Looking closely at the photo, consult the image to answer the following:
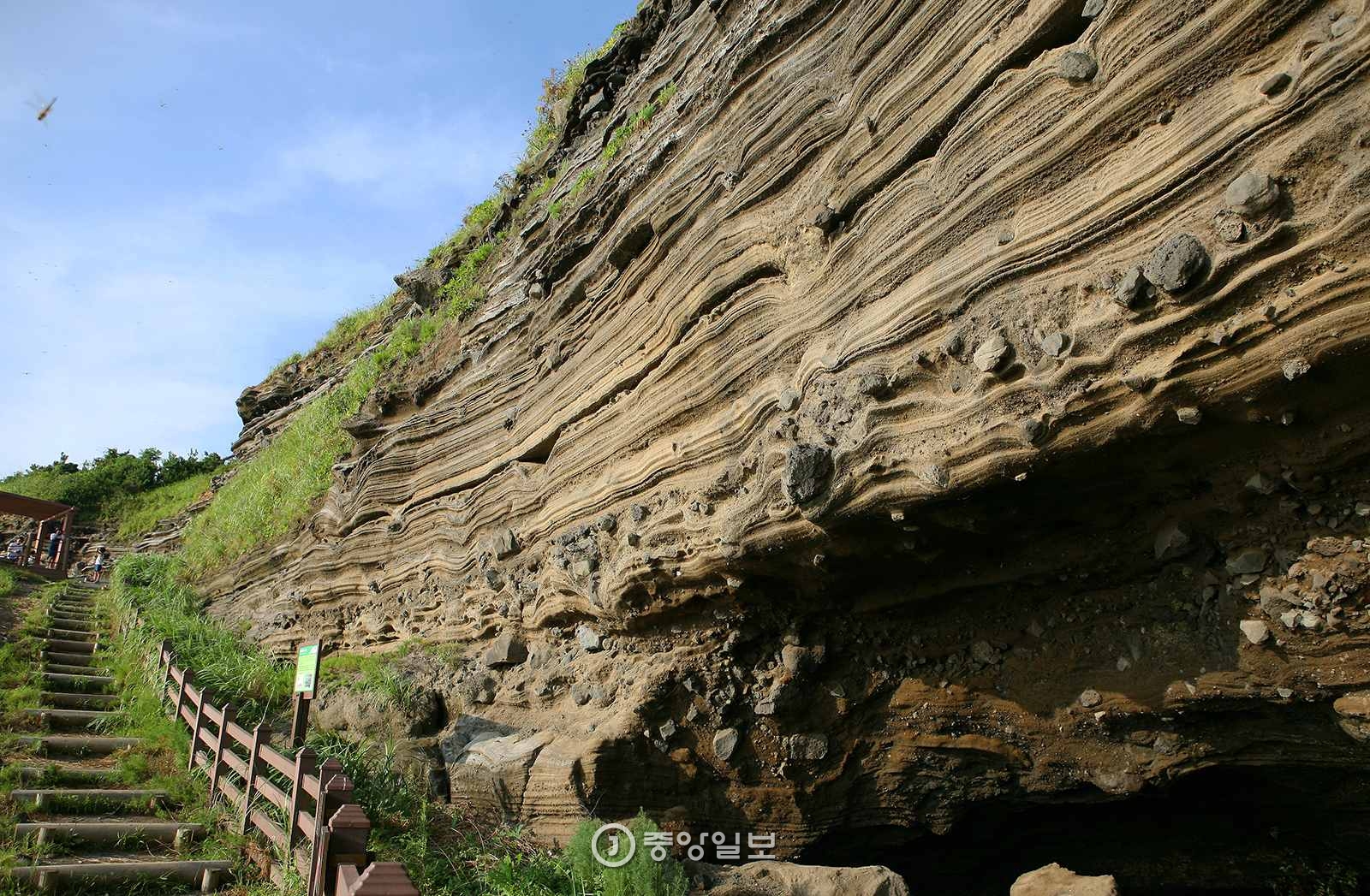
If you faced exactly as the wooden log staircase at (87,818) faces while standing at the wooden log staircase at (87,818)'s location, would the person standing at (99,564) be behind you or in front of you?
behind

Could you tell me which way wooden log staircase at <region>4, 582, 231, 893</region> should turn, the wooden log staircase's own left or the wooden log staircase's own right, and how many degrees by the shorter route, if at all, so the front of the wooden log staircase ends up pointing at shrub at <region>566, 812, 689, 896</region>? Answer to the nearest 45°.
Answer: approximately 45° to the wooden log staircase's own left

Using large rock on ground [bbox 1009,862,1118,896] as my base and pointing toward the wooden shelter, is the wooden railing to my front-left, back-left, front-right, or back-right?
front-left

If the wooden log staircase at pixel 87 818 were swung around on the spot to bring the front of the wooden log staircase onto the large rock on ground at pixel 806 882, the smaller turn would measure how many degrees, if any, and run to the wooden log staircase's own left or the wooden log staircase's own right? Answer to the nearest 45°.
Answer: approximately 45° to the wooden log staircase's own left

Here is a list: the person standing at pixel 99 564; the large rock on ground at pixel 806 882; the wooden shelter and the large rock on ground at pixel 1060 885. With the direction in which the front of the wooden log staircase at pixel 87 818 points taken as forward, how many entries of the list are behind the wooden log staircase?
2

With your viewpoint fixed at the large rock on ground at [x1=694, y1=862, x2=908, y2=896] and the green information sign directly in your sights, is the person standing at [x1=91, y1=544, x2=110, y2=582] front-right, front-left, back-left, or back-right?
front-right

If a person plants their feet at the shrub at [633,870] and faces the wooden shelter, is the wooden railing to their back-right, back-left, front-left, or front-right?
front-left

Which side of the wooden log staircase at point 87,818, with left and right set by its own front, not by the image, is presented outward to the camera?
front

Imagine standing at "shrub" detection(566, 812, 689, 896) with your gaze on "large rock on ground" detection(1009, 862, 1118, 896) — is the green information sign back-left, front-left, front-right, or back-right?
back-left

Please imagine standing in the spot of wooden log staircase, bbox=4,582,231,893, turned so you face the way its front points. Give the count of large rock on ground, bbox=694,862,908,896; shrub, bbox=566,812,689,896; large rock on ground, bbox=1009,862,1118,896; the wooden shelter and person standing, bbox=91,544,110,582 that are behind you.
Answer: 2

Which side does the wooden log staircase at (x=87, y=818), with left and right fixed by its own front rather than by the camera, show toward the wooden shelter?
back

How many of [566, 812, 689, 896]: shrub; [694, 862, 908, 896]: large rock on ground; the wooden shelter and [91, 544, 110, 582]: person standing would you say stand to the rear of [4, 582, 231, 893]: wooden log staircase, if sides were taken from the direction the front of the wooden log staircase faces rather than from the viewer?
2
